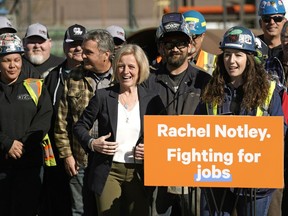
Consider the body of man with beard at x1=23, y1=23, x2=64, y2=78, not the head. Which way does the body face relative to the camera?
toward the camera

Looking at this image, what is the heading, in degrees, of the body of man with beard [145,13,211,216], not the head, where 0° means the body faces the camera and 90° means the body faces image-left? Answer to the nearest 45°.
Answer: approximately 0°

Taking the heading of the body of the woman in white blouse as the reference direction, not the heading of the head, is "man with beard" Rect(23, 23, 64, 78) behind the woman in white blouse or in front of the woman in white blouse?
behind

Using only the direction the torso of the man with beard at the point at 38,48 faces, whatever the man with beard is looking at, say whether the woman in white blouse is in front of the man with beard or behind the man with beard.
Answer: in front

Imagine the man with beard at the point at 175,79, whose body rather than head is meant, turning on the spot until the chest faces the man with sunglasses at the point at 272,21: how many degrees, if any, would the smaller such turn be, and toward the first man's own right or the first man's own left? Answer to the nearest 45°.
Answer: approximately 135° to the first man's own left

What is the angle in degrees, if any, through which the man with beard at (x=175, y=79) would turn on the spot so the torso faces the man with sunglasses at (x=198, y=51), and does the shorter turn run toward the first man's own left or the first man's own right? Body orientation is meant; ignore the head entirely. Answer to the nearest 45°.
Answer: approximately 180°

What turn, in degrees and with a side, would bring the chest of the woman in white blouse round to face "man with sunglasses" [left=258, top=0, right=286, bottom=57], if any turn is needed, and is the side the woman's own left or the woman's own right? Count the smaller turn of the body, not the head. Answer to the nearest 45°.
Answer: approximately 135° to the woman's own left

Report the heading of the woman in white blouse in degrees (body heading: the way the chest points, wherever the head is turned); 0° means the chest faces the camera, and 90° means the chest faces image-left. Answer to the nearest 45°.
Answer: approximately 0°
